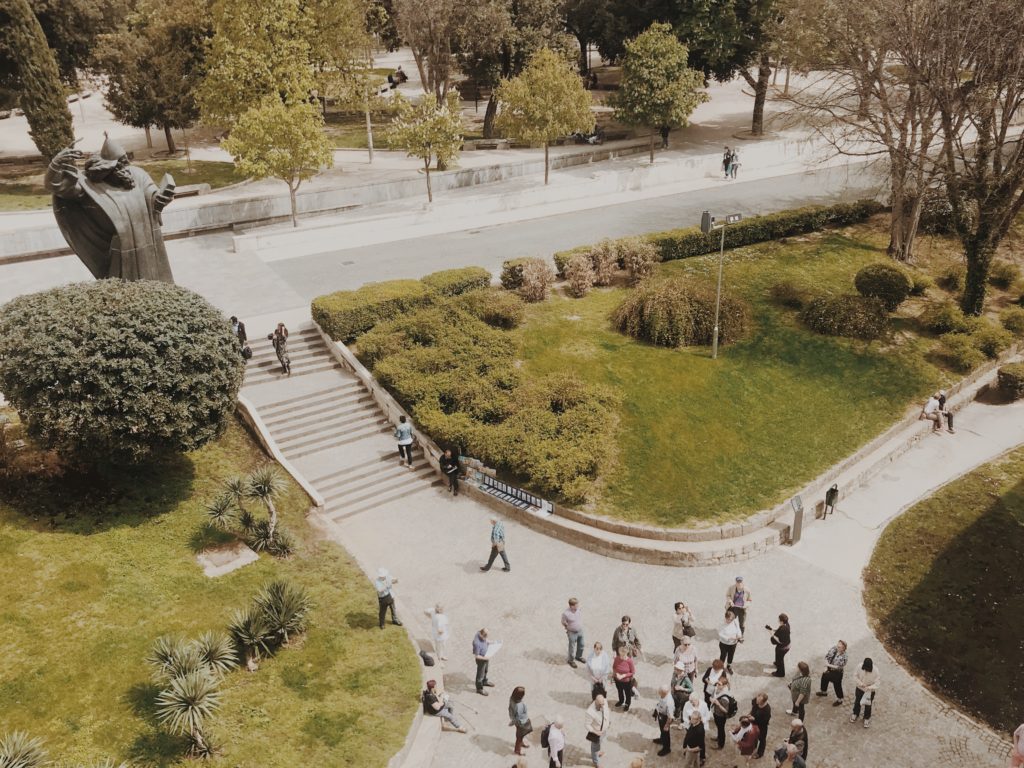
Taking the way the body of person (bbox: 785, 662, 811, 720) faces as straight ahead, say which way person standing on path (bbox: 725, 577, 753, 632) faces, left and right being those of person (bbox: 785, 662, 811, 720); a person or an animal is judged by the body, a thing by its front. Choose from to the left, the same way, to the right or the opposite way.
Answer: to the left

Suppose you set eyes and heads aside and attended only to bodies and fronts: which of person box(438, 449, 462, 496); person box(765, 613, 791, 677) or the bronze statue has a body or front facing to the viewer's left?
person box(765, 613, 791, 677)

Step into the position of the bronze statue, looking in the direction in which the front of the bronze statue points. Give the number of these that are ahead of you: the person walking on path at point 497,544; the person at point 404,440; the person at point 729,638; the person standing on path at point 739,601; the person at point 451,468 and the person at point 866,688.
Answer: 6

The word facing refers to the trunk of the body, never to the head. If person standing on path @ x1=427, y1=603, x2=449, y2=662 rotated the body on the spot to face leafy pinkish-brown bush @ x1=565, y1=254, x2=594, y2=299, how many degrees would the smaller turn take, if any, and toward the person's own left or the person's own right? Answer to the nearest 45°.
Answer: approximately 135° to the person's own left

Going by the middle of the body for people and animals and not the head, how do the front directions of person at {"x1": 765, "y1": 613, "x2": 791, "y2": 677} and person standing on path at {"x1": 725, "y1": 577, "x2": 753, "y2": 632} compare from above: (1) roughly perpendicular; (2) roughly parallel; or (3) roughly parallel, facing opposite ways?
roughly perpendicular

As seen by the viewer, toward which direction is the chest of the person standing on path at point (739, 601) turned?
toward the camera

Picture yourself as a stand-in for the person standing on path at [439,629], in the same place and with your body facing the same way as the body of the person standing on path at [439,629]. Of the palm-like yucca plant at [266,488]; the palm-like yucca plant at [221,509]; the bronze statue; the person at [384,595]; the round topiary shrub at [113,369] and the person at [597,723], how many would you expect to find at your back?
5

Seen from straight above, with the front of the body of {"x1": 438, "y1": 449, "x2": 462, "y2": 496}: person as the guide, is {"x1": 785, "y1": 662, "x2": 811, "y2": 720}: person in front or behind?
in front

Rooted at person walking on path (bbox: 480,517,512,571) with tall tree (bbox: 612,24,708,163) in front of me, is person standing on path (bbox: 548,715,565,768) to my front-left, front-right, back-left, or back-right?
back-right

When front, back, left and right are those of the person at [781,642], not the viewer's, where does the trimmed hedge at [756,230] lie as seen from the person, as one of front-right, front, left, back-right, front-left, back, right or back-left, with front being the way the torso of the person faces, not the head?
right

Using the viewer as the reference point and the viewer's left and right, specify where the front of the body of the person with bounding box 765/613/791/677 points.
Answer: facing to the left of the viewer

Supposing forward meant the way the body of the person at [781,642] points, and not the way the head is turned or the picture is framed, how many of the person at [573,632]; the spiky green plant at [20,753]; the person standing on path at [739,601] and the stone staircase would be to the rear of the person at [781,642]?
0

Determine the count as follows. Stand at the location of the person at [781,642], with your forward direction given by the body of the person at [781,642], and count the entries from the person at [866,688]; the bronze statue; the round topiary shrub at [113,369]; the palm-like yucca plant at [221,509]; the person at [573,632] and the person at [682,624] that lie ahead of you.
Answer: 5

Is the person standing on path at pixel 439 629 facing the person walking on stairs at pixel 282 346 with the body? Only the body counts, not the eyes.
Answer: no
